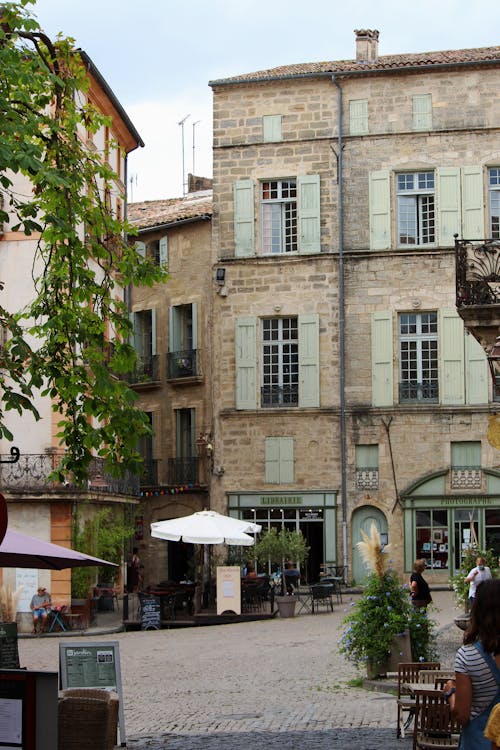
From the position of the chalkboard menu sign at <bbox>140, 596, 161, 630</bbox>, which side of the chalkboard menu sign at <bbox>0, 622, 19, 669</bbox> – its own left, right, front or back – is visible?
back

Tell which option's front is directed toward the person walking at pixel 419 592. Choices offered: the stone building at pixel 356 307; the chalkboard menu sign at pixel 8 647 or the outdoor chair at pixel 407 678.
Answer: the stone building

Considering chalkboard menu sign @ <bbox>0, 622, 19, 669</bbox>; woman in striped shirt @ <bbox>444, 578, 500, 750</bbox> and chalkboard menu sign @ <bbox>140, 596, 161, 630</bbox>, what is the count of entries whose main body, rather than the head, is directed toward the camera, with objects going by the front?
2

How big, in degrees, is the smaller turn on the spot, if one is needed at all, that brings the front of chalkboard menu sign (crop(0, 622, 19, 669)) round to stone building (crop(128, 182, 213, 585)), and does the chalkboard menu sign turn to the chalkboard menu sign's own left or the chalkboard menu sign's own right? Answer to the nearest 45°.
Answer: approximately 180°

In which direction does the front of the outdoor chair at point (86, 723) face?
away from the camera

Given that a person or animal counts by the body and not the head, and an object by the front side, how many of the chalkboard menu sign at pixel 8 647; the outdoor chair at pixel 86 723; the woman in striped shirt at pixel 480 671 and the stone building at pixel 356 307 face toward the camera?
2

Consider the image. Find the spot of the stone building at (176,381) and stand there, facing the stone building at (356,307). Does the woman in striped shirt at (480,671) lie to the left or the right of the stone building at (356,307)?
right
